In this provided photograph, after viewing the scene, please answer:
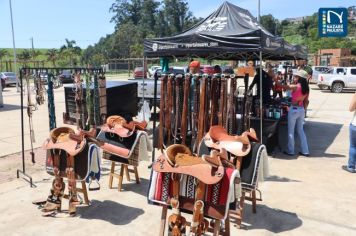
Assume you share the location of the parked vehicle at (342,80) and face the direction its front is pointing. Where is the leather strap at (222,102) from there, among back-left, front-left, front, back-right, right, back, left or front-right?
right

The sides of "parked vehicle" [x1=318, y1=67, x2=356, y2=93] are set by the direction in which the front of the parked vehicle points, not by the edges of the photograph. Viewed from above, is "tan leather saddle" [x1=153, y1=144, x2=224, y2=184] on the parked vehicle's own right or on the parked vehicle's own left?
on the parked vehicle's own right
